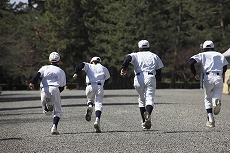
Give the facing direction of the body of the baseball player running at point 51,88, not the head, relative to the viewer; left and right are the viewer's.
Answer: facing away from the viewer

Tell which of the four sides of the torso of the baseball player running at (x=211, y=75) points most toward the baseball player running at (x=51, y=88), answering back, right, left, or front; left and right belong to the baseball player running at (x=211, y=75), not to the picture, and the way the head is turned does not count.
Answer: left

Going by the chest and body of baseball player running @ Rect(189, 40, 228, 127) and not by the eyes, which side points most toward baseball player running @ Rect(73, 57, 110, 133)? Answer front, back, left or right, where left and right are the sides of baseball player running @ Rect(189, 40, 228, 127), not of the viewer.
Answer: left

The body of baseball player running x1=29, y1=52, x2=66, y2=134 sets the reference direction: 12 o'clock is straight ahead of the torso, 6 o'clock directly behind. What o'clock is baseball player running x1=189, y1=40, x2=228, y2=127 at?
baseball player running x1=189, y1=40, x2=228, y2=127 is roughly at 3 o'clock from baseball player running x1=29, y1=52, x2=66, y2=134.

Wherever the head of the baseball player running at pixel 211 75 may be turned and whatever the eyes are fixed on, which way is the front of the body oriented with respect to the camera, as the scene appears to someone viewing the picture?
away from the camera

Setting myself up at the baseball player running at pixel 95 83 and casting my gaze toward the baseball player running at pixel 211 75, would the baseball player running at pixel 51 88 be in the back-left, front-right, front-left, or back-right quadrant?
back-right

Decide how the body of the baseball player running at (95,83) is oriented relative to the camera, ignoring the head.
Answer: away from the camera

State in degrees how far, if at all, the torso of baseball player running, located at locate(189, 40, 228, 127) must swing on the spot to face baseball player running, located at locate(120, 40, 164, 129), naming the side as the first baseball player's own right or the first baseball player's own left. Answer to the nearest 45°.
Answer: approximately 90° to the first baseball player's own left

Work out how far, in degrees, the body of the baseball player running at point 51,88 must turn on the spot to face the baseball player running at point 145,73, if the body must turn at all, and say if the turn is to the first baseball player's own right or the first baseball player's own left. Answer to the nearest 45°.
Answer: approximately 90° to the first baseball player's own right

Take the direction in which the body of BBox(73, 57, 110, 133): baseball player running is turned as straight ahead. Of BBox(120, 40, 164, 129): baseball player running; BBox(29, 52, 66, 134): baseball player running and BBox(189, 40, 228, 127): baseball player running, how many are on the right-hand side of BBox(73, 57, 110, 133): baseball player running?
2

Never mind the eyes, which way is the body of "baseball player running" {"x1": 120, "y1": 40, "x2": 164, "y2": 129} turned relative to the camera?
away from the camera
